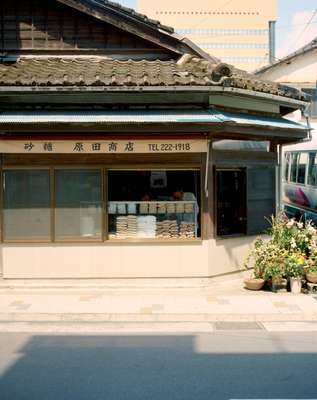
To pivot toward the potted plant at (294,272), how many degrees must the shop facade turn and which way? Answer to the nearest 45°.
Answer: approximately 90° to its left

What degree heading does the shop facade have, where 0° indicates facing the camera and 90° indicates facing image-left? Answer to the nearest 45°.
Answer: approximately 0°

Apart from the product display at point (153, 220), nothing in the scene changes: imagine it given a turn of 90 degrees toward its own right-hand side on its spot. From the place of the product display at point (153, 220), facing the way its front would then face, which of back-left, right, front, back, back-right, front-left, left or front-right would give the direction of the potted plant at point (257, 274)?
back

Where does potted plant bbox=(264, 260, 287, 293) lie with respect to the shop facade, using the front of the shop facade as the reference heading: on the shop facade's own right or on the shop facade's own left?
on the shop facade's own left

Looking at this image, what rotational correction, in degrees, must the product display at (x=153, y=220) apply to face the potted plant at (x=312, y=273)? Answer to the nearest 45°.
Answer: approximately 90° to its left

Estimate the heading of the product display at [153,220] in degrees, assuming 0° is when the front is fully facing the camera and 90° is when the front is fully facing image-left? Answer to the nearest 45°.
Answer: approximately 0°

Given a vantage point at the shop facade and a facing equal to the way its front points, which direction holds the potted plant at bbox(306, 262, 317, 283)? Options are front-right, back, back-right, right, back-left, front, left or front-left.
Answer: left

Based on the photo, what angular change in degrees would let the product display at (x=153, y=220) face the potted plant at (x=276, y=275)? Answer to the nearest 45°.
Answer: approximately 90° to its left

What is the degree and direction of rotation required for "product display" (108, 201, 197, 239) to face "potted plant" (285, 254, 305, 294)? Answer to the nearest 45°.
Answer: approximately 90° to its left
